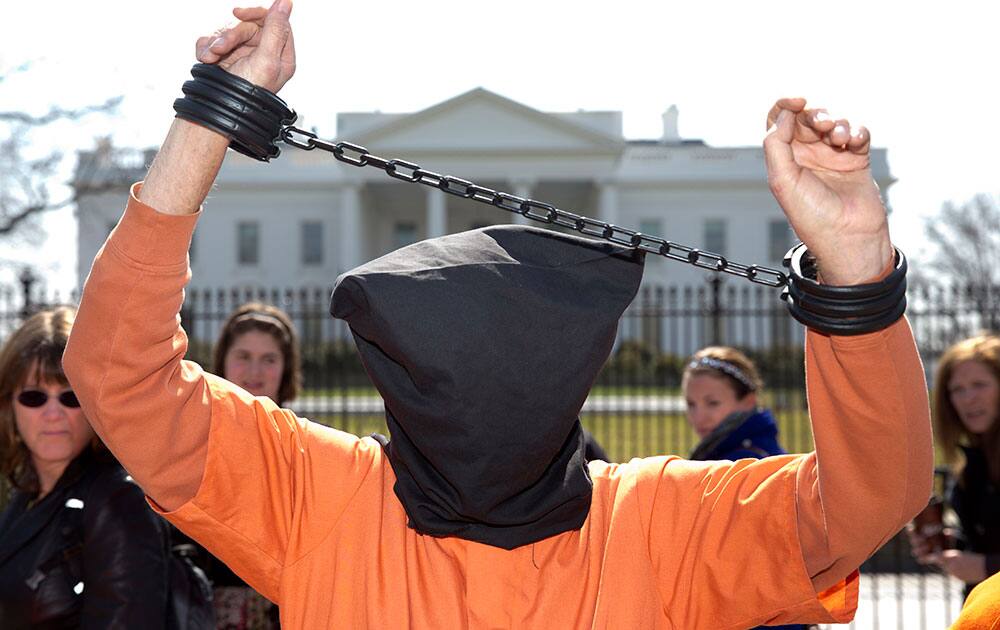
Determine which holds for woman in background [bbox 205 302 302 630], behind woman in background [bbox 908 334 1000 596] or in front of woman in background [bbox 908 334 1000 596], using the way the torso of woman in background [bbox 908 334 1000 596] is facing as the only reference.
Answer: in front

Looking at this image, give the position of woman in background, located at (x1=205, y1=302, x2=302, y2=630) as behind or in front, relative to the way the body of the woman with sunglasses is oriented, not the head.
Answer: behind

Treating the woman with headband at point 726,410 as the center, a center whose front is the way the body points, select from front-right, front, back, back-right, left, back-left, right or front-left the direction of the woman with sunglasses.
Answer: front

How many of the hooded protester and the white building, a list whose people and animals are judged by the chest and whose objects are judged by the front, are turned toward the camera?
2

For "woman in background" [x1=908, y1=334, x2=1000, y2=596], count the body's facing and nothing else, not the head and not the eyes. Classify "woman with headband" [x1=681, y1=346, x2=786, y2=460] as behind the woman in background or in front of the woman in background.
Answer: in front

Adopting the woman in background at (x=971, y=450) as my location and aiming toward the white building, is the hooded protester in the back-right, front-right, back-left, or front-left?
back-left

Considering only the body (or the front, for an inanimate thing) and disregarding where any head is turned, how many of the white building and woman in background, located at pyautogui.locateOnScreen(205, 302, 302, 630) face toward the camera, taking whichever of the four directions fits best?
2

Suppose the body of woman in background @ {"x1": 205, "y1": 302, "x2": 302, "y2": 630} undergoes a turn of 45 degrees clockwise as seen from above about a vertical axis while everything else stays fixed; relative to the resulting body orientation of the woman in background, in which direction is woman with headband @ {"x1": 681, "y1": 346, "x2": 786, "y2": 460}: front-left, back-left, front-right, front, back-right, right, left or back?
back-left

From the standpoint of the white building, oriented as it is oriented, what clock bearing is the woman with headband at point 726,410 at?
The woman with headband is roughly at 12 o'clock from the white building.

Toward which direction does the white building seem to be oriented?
toward the camera

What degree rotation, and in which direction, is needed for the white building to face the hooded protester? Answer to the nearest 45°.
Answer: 0° — it already faces them

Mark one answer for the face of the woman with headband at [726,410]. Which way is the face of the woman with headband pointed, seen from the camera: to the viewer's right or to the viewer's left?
to the viewer's left

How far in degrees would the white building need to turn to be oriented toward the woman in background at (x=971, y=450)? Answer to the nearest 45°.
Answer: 0° — it already faces them
